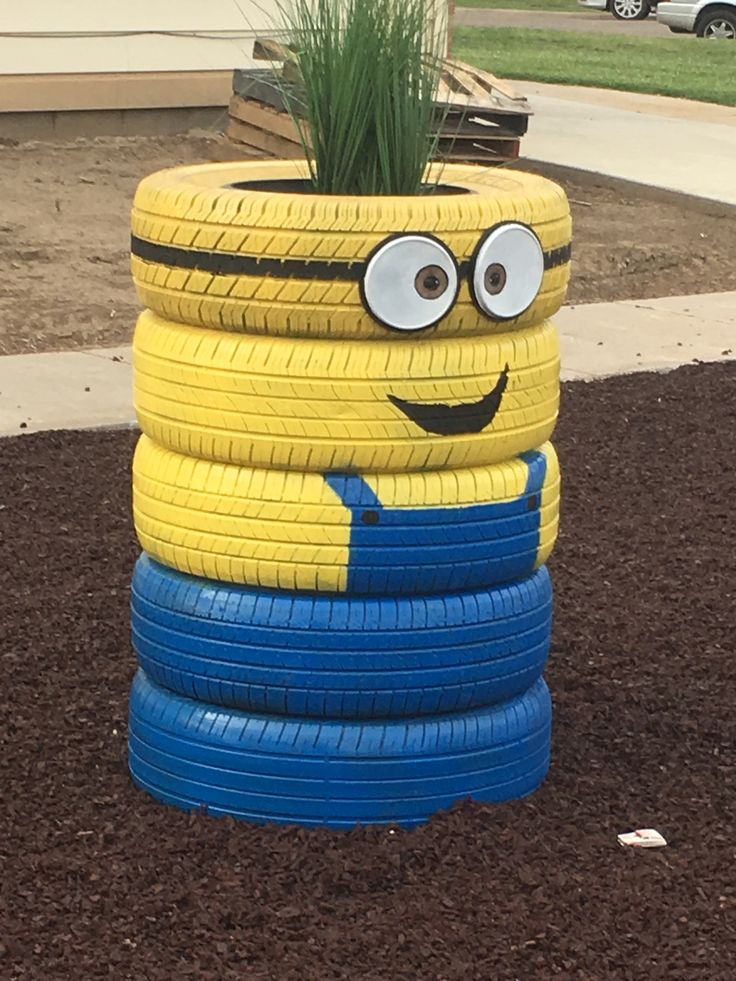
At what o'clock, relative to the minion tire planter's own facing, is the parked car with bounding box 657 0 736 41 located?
The parked car is roughly at 8 o'clock from the minion tire planter.

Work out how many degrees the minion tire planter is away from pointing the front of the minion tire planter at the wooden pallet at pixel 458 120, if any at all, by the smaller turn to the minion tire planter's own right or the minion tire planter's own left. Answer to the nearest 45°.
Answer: approximately 135° to the minion tire planter's own left

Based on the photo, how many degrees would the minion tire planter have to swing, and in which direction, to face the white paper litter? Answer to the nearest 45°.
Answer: approximately 45° to its left

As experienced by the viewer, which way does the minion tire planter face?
facing the viewer and to the right of the viewer
